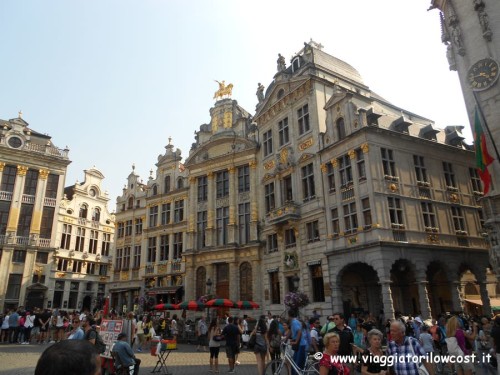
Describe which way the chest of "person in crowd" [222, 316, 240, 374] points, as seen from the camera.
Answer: away from the camera

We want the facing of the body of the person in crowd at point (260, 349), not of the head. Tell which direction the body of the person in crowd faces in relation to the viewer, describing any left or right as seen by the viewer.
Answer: facing away from the viewer

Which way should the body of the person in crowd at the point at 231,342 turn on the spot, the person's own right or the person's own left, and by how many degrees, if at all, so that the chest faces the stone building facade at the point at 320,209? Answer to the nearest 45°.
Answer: approximately 45° to the person's own right
